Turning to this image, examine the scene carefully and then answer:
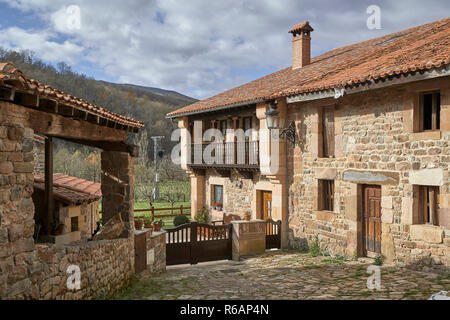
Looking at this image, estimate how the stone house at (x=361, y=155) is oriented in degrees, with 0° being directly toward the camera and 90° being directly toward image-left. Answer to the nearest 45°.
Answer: approximately 45°

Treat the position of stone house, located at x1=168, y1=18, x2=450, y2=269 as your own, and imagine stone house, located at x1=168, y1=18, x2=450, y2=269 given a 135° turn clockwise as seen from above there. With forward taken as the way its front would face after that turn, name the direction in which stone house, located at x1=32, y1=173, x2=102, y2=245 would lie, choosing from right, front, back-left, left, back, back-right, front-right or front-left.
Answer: left

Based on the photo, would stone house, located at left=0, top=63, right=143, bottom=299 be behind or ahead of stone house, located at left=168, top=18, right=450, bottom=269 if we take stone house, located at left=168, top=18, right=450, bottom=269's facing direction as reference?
ahead

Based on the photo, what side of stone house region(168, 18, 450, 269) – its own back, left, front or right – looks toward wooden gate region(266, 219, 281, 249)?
front

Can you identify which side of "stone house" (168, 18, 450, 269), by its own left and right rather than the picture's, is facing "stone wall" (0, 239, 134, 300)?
front

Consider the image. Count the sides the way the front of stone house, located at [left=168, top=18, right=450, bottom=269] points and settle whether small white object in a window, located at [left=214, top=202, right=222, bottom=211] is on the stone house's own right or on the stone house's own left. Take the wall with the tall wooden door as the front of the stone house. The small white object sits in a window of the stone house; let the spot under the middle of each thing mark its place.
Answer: on the stone house's own right
